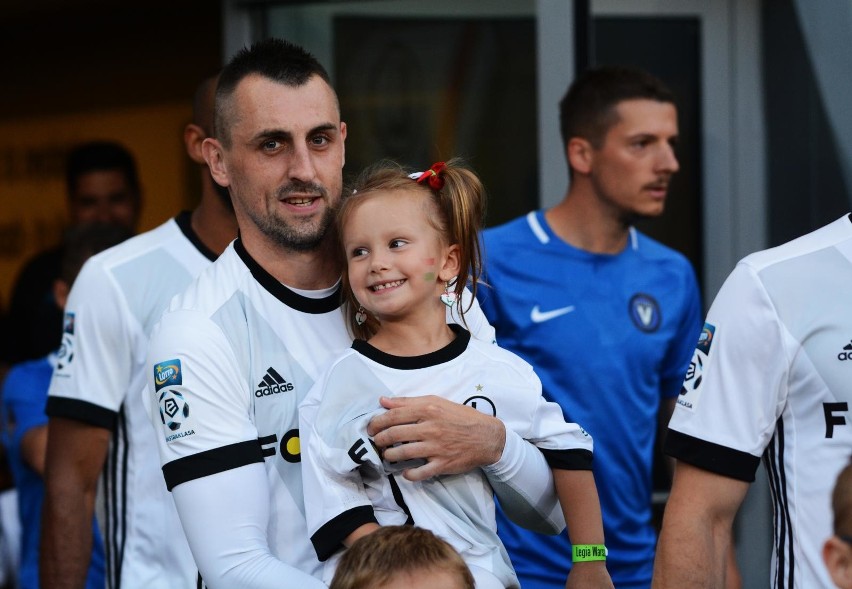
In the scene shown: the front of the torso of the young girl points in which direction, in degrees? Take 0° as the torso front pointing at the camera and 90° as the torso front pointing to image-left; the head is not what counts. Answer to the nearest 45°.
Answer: approximately 0°

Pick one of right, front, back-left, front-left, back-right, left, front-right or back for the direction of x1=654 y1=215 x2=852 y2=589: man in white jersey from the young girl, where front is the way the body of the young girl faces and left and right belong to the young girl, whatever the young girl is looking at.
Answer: left

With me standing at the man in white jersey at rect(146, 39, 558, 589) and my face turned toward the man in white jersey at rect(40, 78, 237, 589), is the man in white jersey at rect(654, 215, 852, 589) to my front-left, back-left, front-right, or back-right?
back-right

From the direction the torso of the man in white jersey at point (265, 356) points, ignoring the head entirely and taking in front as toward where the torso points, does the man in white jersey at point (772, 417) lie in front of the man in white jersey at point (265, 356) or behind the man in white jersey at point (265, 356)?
in front

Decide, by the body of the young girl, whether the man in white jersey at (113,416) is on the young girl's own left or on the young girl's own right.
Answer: on the young girl's own right
